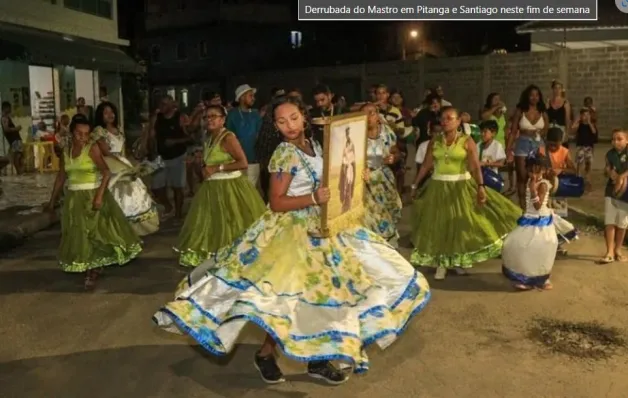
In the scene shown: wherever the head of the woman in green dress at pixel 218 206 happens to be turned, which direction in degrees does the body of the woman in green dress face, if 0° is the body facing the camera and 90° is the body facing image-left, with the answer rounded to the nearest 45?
approximately 45°

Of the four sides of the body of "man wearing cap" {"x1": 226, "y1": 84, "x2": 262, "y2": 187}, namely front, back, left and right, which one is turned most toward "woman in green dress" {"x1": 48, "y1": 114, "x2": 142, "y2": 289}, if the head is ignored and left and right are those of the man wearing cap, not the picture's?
right

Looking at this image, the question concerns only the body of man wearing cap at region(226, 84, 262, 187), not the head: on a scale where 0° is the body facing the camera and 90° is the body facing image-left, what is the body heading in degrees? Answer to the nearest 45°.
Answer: approximately 315°

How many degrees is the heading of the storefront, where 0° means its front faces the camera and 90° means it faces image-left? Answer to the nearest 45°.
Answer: approximately 315°

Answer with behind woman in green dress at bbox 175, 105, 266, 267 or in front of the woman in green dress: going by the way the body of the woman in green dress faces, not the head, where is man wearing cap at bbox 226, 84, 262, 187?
behind
